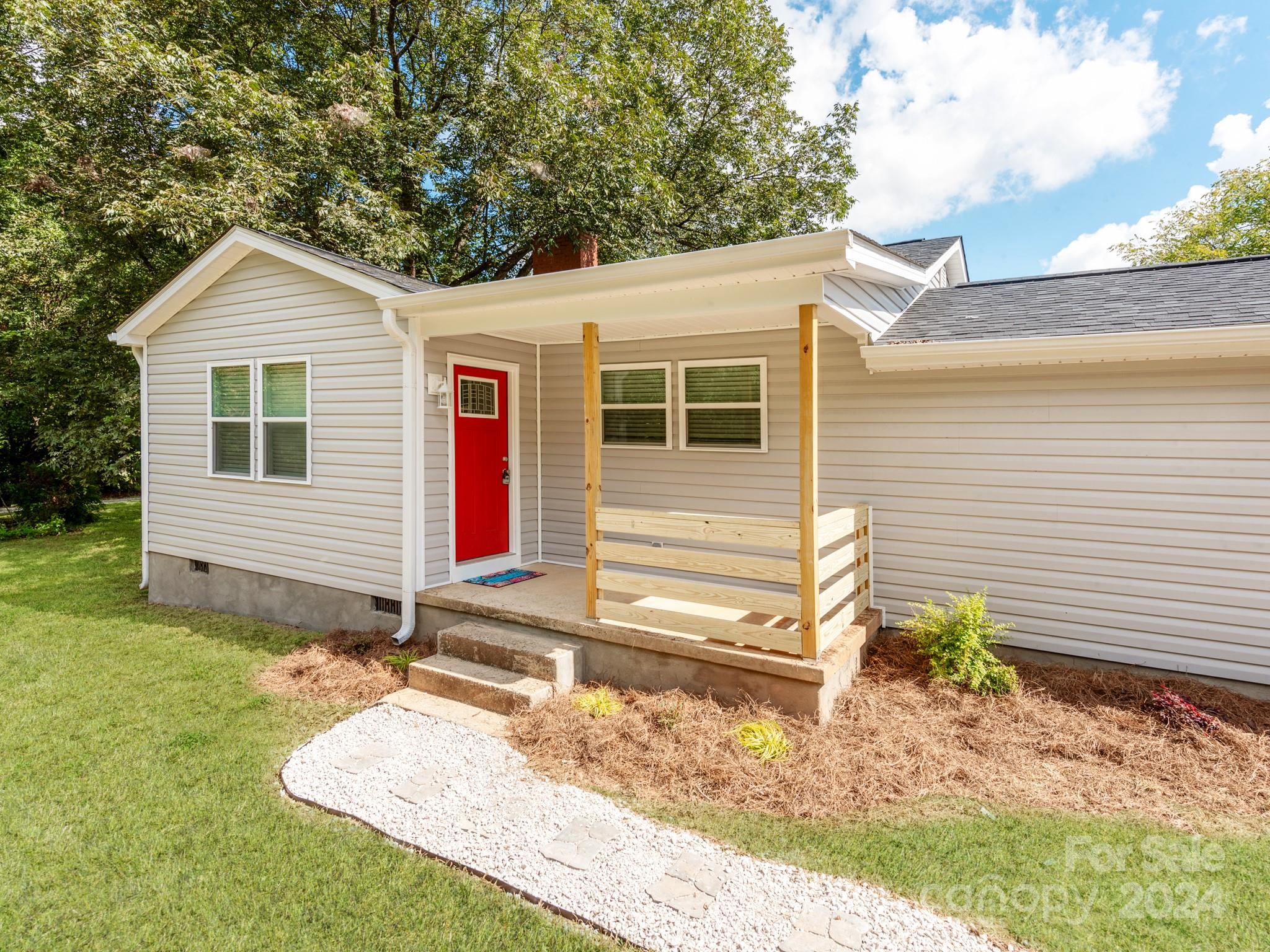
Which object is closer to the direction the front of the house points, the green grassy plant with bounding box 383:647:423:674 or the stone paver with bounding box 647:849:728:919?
the stone paver

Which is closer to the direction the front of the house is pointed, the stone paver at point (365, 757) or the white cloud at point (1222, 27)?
the stone paver

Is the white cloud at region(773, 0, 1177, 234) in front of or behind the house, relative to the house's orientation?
behind

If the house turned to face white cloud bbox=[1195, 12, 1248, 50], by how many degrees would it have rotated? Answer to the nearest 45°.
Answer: approximately 135° to its left

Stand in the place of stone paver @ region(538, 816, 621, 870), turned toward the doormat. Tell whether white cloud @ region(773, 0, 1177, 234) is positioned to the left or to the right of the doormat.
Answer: right

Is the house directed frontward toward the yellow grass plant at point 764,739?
yes

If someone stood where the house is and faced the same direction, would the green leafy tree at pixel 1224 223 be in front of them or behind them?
behind

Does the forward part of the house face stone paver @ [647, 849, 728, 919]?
yes

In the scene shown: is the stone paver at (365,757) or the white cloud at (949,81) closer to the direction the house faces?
the stone paver

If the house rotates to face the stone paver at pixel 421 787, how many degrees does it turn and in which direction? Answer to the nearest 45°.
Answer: approximately 45° to its right

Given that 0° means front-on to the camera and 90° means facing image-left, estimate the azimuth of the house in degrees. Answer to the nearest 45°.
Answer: approximately 0°

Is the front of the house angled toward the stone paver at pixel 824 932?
yes

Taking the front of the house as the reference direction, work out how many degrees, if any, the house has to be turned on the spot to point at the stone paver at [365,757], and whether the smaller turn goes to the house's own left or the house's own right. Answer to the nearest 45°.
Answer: approximately 45° to the house's own right

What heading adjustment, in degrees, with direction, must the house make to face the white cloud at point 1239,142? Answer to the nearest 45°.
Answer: approximately 135° to its left

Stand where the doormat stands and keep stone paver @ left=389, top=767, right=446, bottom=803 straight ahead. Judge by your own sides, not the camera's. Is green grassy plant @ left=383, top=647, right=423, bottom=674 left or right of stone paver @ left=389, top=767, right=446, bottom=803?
right
